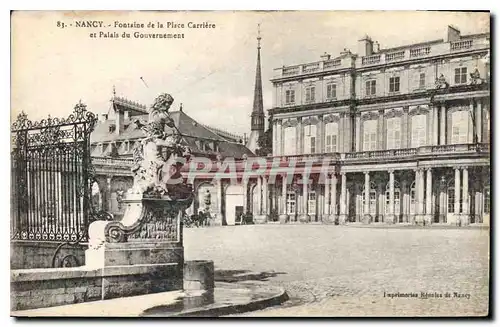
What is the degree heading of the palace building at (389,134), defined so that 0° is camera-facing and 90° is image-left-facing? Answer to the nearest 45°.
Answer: approximately 45°

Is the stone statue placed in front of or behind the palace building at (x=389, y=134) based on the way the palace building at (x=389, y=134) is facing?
in front

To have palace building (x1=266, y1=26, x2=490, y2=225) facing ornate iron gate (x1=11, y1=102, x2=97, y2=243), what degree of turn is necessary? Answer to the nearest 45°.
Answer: approximately 45° to its right
